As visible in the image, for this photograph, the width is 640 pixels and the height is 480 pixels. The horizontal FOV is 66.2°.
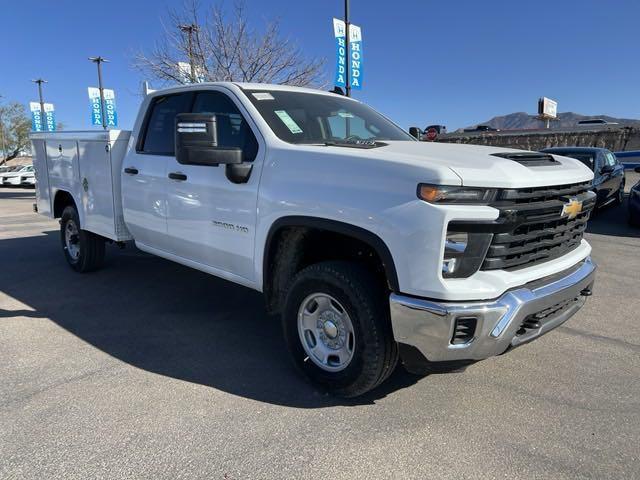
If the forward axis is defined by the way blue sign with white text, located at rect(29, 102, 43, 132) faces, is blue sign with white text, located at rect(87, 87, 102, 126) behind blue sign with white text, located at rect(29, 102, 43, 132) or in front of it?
in front

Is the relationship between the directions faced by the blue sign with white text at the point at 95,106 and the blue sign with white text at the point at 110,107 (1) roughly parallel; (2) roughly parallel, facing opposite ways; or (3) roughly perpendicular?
roughly parallel

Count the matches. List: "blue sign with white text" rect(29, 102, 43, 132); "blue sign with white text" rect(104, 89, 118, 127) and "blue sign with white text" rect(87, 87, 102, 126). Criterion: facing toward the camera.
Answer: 3

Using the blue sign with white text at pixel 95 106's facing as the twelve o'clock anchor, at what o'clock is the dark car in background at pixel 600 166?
The dark car in background is roughly at 11 o'clock from the blue sign with white text.

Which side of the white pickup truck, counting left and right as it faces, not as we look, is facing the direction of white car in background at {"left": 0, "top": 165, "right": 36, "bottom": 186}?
back

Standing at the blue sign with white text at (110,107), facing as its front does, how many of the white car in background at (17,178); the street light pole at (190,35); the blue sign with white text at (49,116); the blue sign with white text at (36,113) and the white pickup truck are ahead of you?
2

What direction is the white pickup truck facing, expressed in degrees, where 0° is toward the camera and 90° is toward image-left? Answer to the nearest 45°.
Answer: approximately 315°

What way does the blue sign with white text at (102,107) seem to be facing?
toward the camera

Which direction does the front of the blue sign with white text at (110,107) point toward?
toward the camera

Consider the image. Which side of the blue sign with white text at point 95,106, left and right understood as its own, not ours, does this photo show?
front

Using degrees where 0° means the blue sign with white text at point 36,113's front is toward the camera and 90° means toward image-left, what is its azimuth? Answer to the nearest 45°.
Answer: approximately 0°

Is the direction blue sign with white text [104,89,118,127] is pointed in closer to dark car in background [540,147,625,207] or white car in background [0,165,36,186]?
the dark car in background

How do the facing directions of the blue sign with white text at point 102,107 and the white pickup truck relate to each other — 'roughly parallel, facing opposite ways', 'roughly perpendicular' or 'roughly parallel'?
roughly parallel
